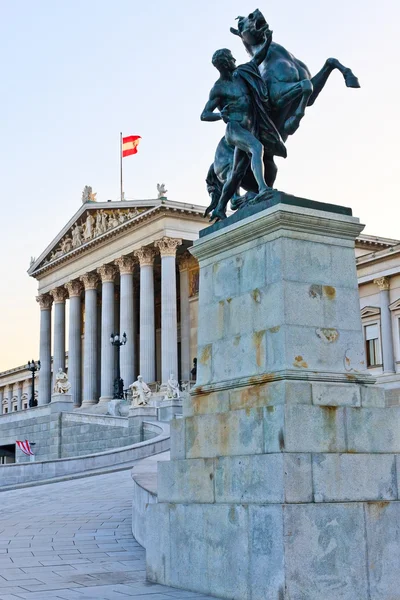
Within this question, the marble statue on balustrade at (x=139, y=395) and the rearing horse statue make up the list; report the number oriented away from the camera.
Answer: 0

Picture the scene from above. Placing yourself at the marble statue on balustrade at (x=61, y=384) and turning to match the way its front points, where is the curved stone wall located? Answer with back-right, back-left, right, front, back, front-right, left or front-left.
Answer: front-left

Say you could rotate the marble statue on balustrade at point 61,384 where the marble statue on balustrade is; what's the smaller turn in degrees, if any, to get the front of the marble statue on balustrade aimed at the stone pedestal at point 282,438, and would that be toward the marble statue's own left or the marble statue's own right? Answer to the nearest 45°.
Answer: approximately 45° to the marble statue's own left

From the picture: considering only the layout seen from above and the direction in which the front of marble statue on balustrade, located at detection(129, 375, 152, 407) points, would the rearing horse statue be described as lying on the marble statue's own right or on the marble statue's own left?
on the marble statue's own left

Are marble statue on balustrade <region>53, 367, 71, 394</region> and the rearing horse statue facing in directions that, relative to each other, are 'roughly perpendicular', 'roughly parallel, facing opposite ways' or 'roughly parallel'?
roughly perpendicular

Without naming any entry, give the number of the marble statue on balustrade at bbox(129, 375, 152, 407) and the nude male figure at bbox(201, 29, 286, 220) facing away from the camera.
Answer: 0

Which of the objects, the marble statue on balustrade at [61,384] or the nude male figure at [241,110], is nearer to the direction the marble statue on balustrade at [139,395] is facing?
the nude male figure

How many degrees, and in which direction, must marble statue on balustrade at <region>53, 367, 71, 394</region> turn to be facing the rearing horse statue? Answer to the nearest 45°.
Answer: approximately 45° to its left

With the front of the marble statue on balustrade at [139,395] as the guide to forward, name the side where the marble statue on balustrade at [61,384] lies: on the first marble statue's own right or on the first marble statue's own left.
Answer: on the first marble statue's own right
